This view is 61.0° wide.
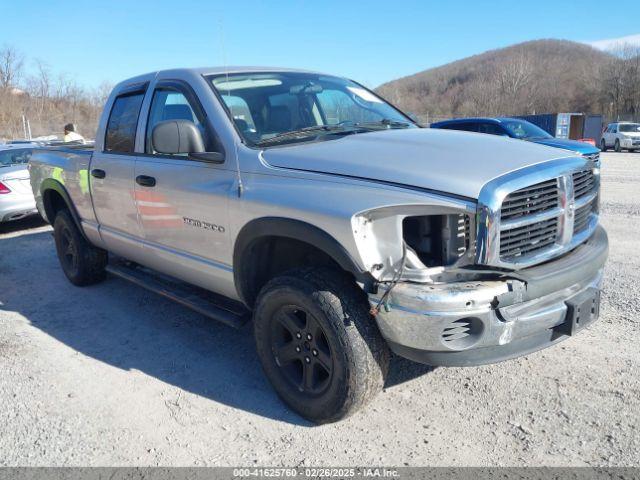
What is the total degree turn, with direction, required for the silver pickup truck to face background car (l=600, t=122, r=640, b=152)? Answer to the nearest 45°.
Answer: approximately 90° to its left

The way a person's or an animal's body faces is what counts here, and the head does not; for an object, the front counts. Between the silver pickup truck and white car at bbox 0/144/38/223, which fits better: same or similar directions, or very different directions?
very different directions

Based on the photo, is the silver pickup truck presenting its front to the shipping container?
no

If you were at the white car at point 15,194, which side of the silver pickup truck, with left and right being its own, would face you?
back

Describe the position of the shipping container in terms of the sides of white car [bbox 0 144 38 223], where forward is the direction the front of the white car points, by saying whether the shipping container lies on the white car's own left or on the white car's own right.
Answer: on the white car's own right

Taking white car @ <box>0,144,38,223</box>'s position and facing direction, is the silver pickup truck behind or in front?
behind

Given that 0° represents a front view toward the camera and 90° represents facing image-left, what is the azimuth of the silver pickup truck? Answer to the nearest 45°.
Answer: approximately 315°

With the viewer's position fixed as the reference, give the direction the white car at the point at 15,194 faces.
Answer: facing away from the viewer and to the left of the viewer
